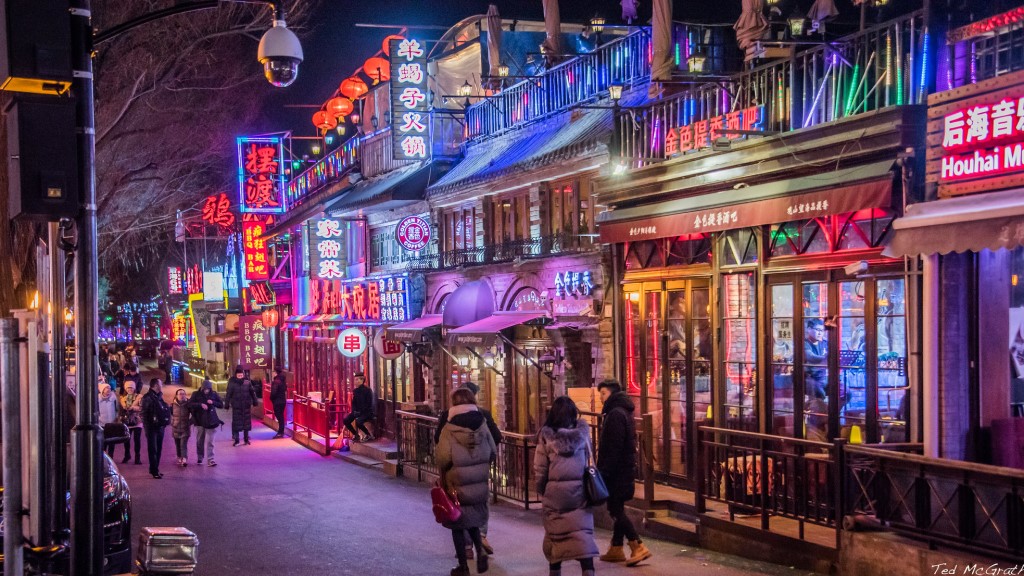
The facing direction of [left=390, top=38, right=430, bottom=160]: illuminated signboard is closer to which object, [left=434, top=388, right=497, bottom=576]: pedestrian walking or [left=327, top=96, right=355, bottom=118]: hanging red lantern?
the pedestrian walking

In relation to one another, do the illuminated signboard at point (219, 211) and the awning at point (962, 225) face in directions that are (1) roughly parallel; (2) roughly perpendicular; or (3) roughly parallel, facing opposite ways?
roughly perpendicular

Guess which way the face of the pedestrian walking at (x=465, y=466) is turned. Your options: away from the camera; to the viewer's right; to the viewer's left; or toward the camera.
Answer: away from the camera

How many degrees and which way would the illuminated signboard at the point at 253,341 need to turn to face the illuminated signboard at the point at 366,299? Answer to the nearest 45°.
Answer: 0° — it already faces it

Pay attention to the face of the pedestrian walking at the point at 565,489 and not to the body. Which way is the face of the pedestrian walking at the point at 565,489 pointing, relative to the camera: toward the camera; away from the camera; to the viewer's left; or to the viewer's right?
away from the camera

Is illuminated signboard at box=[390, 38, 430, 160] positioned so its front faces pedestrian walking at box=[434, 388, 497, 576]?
yes

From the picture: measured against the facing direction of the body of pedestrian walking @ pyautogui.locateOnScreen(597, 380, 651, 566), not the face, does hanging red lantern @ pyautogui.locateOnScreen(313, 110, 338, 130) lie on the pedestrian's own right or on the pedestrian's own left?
on the pedestrian's own right

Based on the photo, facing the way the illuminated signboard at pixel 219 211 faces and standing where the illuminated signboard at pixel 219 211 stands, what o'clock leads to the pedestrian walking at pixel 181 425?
The pedestrian walking is roughly at 12 o'clock from the illuminated signboard.

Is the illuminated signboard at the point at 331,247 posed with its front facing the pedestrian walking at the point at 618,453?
yes
